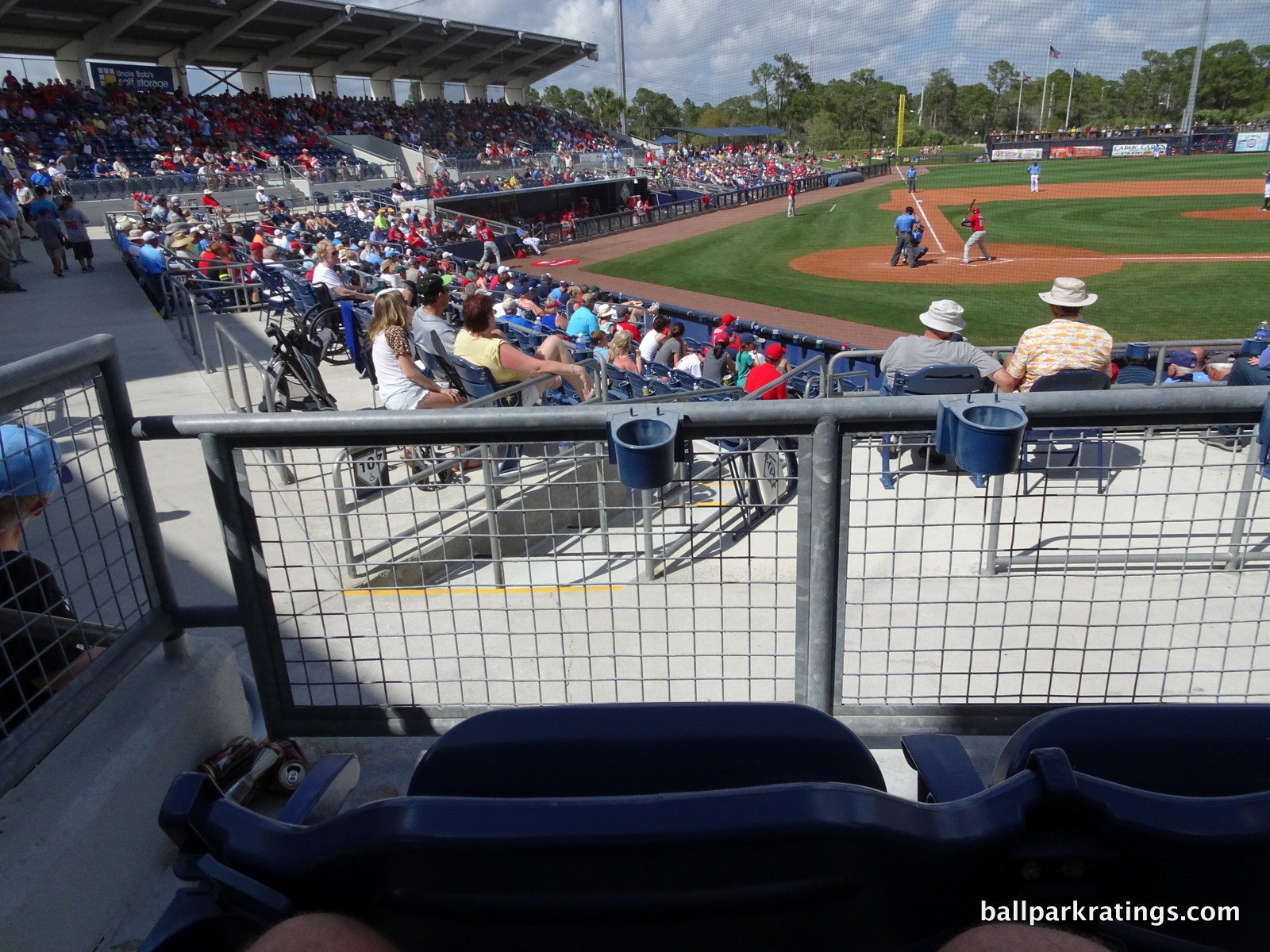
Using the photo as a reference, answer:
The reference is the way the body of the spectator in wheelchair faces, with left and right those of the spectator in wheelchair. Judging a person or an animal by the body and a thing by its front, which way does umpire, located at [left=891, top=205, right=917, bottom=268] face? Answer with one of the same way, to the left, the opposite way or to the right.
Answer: the same way

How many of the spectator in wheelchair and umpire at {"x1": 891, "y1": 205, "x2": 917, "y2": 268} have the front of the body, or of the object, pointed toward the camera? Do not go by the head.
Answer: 0

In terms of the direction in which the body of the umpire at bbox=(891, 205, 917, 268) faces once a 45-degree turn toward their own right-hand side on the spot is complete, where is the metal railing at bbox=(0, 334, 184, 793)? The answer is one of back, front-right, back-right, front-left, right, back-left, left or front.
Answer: right

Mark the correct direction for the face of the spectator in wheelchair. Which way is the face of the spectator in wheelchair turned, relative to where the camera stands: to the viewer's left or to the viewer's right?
to the viewer's right

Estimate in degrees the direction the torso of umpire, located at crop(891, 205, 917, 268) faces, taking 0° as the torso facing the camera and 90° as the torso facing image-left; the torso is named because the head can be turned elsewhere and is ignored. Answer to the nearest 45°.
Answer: approximately 225°

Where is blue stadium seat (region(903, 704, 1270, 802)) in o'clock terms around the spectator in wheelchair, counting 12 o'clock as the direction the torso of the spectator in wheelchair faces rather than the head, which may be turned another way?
The blue stadium seat is roughly at 3 o'clock from the spectator in wheelchair.

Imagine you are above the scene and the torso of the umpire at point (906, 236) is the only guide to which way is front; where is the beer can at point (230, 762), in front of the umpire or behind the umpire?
behind

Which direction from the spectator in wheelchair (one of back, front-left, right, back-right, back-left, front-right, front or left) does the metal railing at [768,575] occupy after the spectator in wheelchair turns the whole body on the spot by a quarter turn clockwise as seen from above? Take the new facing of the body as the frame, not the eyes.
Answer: front

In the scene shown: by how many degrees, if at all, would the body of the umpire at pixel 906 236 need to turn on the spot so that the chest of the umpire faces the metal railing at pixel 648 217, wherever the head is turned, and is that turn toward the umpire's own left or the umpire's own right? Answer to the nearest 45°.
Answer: approximately 90° to the umpire's own left

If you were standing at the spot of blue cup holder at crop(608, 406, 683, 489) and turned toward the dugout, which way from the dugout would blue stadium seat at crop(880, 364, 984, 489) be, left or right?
right

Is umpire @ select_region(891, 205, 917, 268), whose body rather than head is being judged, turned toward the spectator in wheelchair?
no

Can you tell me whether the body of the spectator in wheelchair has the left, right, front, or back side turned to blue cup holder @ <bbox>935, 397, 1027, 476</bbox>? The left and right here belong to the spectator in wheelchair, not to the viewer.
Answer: right

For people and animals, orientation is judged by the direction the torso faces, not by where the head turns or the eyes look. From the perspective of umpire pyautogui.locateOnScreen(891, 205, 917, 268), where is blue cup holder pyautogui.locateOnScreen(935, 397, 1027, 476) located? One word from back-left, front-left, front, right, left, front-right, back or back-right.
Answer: back-right

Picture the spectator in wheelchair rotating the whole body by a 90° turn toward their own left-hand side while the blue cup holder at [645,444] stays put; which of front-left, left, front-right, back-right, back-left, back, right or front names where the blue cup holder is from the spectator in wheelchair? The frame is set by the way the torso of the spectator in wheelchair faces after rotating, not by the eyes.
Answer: back

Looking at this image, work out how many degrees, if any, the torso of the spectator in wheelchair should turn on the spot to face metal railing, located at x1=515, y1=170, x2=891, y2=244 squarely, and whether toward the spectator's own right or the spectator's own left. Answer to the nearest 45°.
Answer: approximately 45° to the spectator's own left

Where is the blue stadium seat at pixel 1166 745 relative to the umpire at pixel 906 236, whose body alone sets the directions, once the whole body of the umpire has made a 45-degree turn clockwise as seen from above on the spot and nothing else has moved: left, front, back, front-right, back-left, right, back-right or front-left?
right

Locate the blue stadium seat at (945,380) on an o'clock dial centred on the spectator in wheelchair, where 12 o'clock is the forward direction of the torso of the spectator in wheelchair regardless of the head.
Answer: The blue stadium seat is roughly at 2 o'clock from the spectator in wheelchair.

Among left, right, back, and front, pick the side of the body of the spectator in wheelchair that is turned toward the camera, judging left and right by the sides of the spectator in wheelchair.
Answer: right

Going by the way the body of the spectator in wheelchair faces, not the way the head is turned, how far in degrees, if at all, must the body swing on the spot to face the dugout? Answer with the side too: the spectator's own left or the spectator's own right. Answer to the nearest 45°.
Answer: approximately 90° to the spectator's own left
